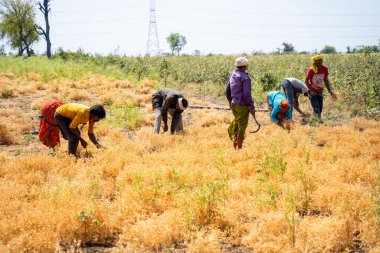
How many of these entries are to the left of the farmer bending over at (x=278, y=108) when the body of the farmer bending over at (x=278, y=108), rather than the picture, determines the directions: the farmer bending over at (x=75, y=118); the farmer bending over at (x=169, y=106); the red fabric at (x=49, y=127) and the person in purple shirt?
0

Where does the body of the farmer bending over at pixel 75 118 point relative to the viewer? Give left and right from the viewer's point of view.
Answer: facing to the right of the viewer

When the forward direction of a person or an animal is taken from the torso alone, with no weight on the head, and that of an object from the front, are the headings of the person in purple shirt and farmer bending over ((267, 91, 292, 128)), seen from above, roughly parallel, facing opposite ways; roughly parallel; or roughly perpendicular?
roughly perpendicular

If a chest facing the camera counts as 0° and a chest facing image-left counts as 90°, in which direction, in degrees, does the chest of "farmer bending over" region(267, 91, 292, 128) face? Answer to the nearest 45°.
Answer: approximately 315°

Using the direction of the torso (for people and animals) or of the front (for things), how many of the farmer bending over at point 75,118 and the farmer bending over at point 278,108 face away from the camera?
0

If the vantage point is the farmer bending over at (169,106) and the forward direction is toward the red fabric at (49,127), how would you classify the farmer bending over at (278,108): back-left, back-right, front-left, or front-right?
back-left

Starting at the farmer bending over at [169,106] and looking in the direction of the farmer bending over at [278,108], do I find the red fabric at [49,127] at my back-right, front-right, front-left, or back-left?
back-right

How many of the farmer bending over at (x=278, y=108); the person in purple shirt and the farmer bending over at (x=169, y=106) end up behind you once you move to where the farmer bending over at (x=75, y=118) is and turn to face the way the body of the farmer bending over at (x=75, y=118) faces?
0
